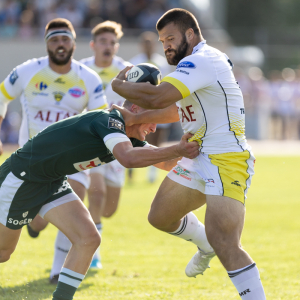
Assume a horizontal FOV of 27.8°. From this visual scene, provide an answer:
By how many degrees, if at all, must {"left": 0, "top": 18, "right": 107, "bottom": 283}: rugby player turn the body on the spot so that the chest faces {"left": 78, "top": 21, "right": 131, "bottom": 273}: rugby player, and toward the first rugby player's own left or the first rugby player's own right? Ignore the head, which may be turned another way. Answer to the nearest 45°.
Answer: approximately 135° to the first rugby player's own left

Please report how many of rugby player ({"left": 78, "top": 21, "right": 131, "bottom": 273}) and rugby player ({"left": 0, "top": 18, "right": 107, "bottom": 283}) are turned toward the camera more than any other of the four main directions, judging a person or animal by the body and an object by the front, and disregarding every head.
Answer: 2

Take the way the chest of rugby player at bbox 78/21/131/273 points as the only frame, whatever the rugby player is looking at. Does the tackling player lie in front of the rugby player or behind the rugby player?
in front

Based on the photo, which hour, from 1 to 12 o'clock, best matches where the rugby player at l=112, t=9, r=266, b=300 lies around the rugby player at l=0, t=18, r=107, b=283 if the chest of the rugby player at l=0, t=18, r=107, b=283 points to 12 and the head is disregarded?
the rugby player at l=112, t=9, r=266, b=300 is roughly at 11 o'clock from the rugby player at l=0, t=18, r=107, b=283.

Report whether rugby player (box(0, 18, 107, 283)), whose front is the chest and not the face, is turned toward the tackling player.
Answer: yes

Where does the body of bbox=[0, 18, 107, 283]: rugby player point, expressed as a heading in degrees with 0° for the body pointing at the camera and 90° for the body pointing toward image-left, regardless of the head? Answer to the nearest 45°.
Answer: approximately 0°

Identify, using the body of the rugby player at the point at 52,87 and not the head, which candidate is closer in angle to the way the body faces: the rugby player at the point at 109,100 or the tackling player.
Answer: the tackling player

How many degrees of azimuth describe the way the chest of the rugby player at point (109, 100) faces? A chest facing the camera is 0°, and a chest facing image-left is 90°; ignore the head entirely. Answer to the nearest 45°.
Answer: approximately 0°
